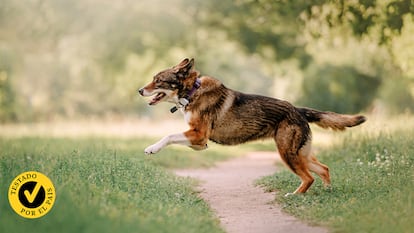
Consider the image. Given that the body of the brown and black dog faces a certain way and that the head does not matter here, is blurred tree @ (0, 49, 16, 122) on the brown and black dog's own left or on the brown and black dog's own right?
on the brown and black dog's own right

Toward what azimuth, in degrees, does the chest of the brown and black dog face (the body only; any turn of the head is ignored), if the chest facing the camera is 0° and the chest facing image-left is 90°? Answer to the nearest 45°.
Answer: approximately 90°
